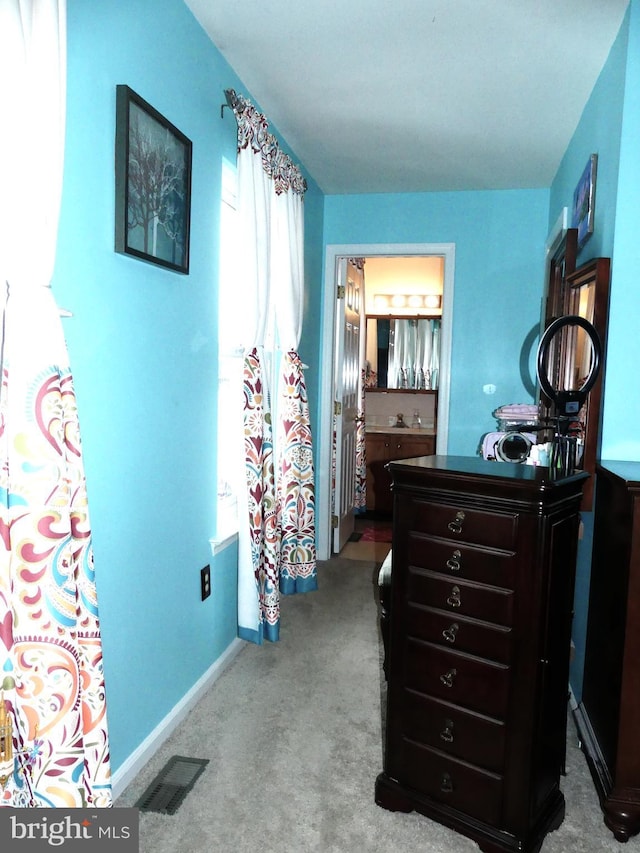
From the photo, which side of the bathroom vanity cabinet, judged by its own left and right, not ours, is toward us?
front

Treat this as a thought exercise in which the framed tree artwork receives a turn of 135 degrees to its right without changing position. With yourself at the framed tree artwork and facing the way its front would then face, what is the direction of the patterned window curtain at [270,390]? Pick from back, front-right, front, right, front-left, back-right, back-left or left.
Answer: back-right

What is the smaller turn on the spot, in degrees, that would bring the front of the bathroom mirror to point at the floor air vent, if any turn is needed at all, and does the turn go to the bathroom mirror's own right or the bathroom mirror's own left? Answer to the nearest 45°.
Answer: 0° — it already faces it

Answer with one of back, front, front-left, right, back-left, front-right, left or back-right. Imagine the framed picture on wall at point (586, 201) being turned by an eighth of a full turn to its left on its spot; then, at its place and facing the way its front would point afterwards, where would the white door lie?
right

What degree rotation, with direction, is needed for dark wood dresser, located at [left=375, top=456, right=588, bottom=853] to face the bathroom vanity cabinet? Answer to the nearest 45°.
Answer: approximately 135° to its right

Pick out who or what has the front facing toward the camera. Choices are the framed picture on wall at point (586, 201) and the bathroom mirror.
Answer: the bathroom mirror

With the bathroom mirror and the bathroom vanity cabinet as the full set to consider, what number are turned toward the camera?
2

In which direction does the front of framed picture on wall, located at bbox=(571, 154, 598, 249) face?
to the viewer's left

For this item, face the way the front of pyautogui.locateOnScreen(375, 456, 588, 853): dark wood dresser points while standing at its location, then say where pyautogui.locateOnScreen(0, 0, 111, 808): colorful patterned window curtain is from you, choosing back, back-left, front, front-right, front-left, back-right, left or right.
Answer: front

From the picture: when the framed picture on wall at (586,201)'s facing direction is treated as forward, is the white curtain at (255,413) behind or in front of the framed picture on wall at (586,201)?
in front

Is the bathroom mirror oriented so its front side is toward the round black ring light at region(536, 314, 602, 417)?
yes

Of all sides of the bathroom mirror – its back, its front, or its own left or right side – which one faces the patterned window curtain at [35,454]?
front

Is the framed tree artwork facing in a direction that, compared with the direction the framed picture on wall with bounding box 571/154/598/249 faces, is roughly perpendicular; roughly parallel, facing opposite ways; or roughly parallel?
roughly parallel, facing opposite ways

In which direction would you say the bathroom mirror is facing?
toward the camera

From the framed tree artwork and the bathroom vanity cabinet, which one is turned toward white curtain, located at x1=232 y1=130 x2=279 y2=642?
the bathroom vanity cabinet

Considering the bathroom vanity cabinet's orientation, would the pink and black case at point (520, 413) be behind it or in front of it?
in front

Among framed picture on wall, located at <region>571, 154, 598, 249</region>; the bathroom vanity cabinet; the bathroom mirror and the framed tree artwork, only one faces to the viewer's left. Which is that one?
the framed picture on wall

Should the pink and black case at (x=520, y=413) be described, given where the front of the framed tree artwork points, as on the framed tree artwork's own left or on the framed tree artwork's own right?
on the framed tree artwork's own left

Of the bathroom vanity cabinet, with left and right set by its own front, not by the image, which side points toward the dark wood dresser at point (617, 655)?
front

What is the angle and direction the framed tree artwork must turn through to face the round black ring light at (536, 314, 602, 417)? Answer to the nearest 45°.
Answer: approximately 45° to its left

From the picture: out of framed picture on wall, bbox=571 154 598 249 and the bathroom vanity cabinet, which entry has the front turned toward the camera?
the bathroom vanity cabinet
